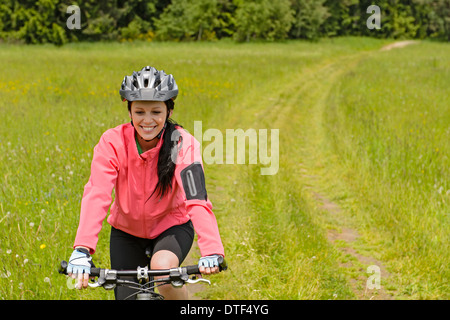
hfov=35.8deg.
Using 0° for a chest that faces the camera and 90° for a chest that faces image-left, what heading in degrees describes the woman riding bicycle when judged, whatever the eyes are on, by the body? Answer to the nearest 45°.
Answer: approximately 0°
